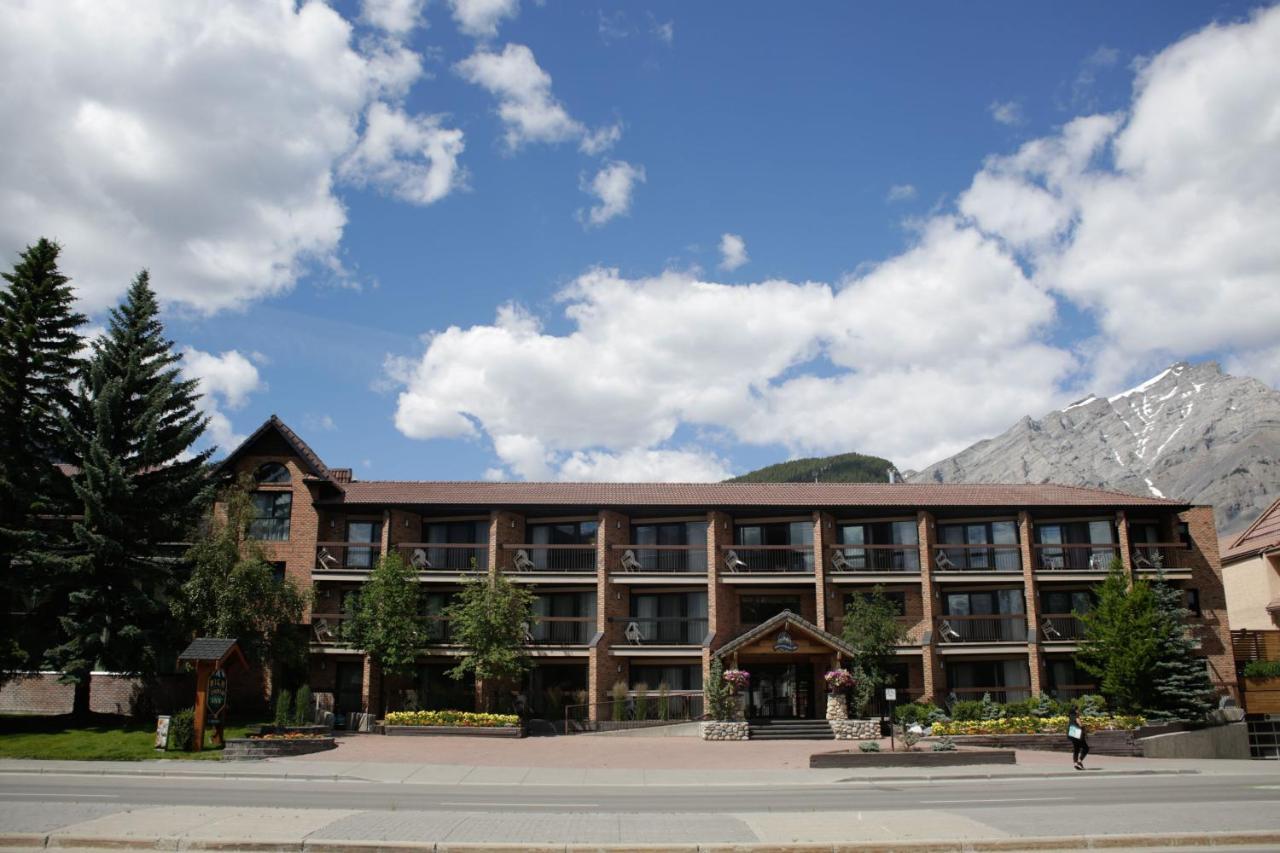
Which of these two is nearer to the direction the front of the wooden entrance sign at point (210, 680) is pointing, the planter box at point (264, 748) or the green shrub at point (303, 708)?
the planter box

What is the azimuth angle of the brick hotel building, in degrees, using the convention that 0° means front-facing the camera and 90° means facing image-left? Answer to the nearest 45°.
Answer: approximately 0°

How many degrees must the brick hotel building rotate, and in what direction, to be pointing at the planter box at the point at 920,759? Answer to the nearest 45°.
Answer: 0° — it already faces it

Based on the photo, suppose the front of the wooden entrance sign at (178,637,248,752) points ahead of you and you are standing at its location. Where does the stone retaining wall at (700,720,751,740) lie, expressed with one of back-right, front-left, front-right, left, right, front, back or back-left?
front-left

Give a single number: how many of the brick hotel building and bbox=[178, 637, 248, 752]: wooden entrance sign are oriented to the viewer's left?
0

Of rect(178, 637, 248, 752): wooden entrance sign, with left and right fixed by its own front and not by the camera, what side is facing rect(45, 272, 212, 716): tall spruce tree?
back

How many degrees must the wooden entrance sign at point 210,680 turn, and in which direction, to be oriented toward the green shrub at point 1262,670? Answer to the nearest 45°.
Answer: approximately 45° to its left

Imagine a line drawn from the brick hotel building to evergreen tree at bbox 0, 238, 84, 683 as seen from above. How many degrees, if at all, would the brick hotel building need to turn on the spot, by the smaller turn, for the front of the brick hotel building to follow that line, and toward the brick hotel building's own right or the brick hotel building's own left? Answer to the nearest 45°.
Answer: approximately 45° to the brick hotel building's own right

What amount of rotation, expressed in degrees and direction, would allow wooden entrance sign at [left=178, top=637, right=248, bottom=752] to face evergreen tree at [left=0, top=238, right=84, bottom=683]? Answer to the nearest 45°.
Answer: approximately 180°
